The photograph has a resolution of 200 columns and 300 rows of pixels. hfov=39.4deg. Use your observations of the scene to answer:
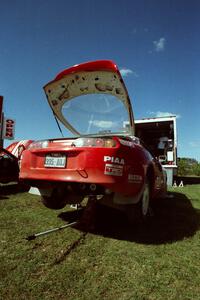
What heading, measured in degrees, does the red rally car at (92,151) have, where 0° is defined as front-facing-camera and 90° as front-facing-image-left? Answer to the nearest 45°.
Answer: approximately 225°

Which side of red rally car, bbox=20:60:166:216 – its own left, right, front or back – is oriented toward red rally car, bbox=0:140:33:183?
left
